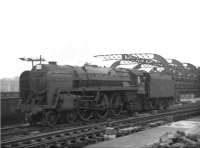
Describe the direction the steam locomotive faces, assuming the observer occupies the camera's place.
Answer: facing the viewer and to the left of the viewer
